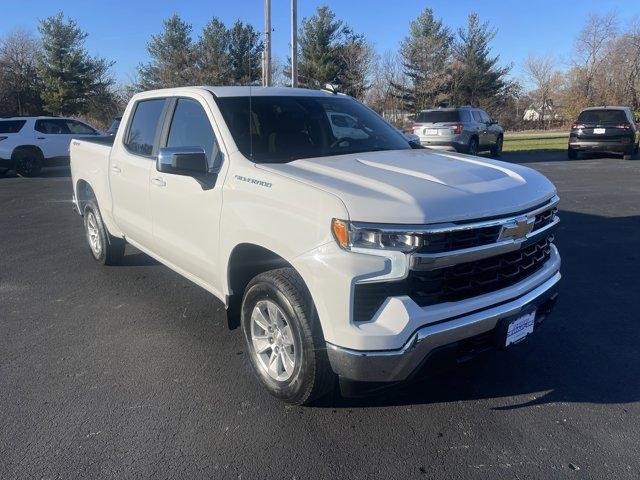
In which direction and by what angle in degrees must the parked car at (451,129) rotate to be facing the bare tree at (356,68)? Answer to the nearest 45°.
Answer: approximately 45° to its left

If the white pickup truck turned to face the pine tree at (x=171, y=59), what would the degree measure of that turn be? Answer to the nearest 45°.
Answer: approximately 135° to its left

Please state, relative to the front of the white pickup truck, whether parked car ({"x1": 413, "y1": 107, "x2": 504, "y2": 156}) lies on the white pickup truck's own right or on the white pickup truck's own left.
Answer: on the white pickup truck's own left

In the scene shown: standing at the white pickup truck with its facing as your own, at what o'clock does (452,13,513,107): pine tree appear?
The pine tree is roughly at 8 o'clock from the white pickup truck.

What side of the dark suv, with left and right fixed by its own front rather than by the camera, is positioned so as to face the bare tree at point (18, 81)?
left

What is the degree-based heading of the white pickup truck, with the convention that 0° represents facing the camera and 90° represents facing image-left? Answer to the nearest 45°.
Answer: approximately 315°

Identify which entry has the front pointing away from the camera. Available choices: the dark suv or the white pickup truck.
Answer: the dark suv

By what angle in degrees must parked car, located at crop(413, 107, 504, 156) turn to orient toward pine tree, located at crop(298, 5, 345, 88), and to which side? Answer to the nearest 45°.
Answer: approximately 45° to its left

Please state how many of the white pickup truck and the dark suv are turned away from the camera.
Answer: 1

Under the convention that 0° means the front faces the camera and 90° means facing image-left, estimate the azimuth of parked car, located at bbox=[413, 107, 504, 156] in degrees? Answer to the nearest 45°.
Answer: approximately 225°

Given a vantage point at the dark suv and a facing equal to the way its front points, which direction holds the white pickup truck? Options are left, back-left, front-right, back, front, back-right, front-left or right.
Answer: back

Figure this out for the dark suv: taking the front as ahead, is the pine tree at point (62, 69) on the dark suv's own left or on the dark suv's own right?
on the dark suv's own left

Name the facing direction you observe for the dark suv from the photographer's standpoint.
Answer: facing away from the viewer

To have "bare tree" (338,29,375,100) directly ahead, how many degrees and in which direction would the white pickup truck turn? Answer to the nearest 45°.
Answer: approximately 135° to its left
